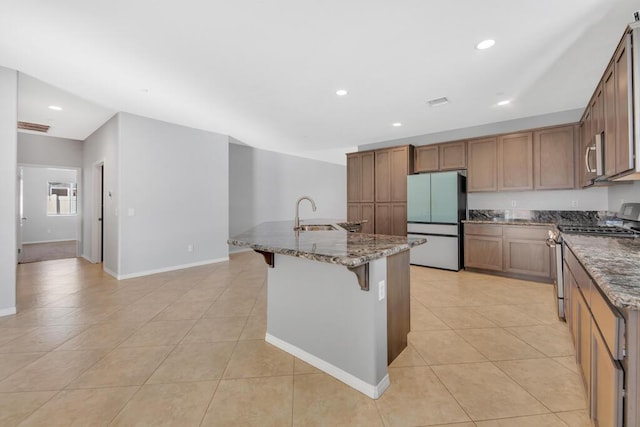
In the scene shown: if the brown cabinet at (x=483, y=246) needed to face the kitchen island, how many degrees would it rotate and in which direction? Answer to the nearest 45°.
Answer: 0° — it already faces it

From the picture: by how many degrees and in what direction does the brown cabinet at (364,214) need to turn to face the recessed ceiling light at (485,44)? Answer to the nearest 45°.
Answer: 0° — it already faces it

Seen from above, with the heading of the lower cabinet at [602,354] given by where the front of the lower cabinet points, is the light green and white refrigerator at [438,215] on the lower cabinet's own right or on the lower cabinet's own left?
on the lower cabinet's own right

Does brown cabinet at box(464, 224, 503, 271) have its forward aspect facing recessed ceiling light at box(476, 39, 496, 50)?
yes

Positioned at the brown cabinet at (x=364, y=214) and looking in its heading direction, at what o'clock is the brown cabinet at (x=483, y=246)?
the brown cabinet at (x=483, y=246) is roughly at 10 o'clock from the brown cabinet at (x=364, y=214).

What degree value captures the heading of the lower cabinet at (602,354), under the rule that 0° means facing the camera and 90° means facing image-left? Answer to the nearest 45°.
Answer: approximately 90°

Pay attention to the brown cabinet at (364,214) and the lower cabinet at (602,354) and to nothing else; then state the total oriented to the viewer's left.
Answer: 1

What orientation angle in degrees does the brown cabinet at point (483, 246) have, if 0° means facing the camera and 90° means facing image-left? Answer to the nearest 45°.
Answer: approximately 0°

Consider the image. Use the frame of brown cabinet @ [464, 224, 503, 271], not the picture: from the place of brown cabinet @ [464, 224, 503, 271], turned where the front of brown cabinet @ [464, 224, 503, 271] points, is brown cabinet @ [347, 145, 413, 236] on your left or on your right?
on your right

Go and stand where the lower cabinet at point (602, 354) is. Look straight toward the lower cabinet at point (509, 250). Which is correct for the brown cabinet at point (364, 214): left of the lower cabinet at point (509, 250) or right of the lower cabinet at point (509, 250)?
left

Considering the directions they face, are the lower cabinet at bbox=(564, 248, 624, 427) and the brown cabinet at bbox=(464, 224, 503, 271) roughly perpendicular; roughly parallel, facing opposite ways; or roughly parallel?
roughly perpendicular
